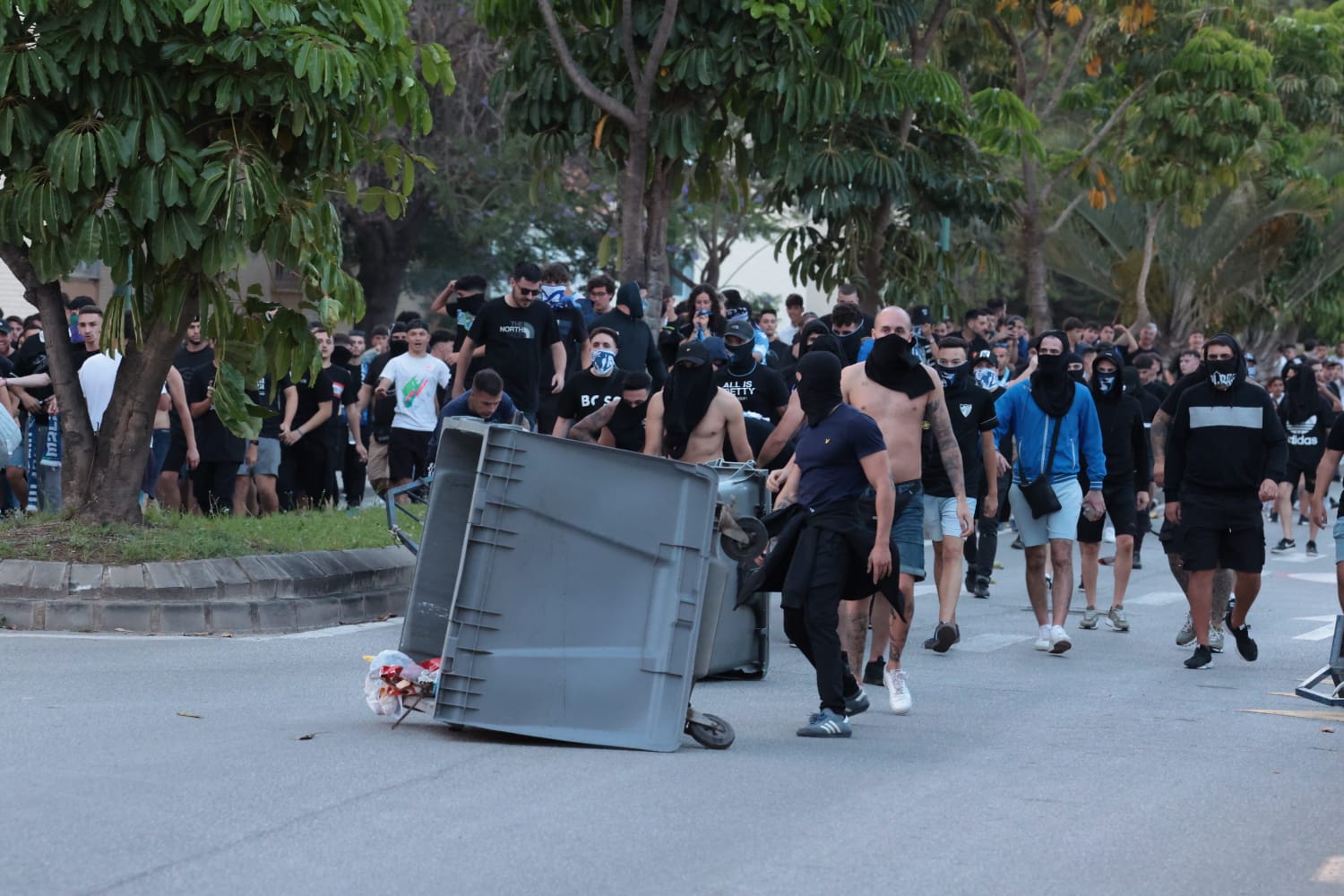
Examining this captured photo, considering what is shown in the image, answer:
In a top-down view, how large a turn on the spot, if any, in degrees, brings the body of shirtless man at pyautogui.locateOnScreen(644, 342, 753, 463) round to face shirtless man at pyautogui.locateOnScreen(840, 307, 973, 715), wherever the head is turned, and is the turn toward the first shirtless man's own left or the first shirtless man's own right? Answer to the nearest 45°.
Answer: approximately 45° to the first shirtless man's own left

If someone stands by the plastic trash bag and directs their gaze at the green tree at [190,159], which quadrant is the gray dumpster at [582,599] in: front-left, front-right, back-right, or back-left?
back-right

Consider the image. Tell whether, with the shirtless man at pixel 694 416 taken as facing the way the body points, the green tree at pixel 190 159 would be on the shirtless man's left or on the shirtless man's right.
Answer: on the shirtless man's right

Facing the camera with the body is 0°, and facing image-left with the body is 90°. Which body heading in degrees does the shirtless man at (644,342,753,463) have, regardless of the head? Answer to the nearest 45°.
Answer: approximately 0°

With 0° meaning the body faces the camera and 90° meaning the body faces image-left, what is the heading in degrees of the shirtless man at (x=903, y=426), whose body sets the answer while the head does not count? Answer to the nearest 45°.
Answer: approximately 0°

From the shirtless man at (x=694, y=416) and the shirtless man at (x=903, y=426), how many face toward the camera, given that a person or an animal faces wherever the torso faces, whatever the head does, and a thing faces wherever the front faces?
2
